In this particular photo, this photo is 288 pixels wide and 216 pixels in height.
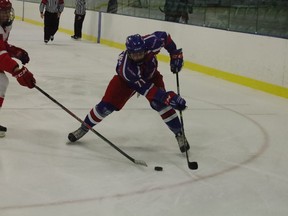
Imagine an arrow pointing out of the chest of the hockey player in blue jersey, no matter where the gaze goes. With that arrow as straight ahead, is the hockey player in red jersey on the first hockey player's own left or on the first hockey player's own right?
on the first hockey player's own right

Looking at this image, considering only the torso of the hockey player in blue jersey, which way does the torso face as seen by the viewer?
toward the camera
